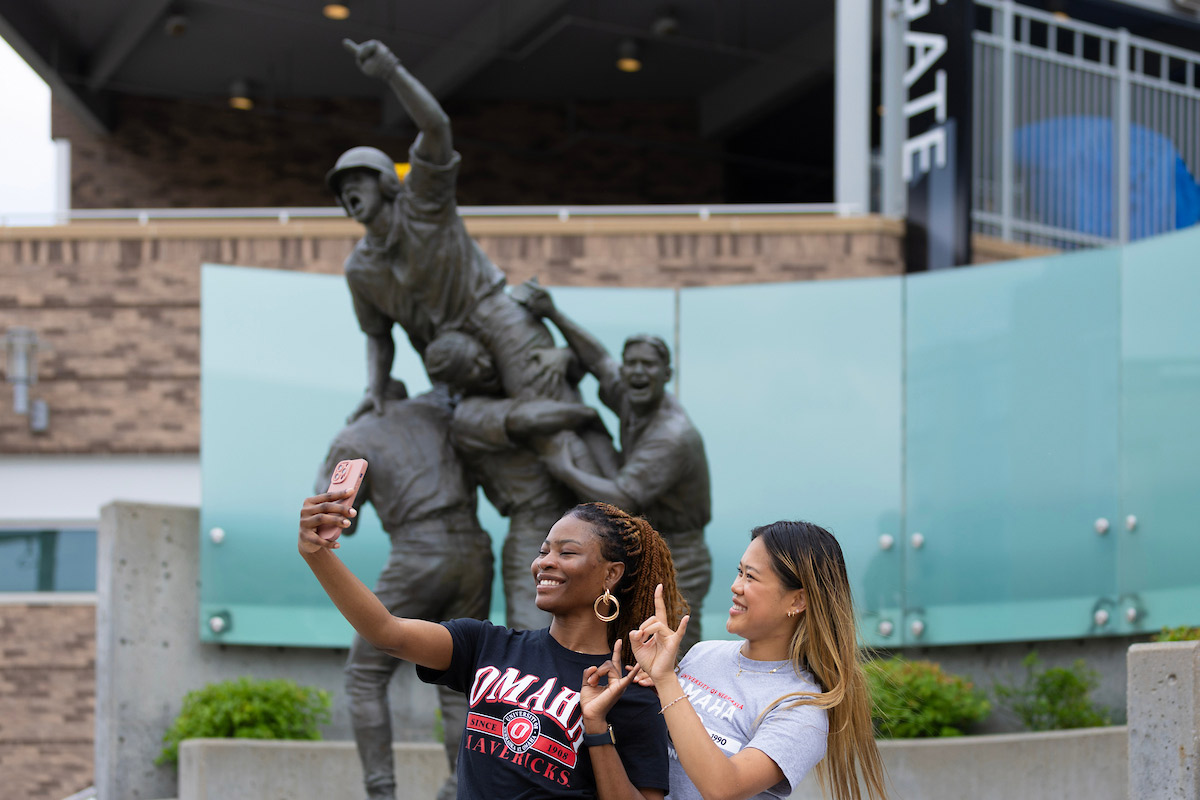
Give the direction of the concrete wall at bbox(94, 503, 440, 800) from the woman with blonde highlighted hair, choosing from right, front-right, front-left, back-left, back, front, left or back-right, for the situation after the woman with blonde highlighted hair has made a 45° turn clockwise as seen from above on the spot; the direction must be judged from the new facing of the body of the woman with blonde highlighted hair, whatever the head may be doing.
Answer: front-right

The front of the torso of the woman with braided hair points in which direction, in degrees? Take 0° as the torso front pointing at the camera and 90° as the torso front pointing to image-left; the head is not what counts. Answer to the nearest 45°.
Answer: approximately 45°

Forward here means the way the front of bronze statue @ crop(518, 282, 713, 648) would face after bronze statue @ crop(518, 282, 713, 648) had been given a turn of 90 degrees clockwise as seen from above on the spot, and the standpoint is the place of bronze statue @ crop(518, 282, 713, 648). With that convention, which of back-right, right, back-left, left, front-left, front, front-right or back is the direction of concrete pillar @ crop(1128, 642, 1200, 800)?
back

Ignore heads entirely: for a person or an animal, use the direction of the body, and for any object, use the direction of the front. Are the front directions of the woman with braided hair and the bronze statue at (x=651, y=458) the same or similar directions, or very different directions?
same or similar directions

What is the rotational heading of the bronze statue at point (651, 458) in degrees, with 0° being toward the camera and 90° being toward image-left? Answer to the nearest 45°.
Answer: approximately 45°

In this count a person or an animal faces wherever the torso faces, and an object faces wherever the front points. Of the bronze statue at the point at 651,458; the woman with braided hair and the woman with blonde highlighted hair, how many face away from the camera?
0

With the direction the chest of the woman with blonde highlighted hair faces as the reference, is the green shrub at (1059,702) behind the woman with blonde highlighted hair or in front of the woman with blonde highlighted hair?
behind

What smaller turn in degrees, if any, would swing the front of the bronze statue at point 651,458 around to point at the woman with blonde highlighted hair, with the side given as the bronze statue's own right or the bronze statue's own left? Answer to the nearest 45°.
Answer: approximately 45° to the bronze statue's own left

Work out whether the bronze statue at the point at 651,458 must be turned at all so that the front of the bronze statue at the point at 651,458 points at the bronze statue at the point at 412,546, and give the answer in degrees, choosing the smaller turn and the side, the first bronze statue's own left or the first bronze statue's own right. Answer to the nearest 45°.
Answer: approximately 45° to the first bronze statue's own right

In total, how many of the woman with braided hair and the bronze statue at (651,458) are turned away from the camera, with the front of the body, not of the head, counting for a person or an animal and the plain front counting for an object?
0

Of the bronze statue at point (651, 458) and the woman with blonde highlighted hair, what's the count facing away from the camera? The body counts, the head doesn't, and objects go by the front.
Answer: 0

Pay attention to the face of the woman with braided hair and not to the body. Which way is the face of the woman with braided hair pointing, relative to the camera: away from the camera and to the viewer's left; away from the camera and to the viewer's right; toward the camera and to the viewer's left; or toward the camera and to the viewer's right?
toward the camera and to the viewer's left

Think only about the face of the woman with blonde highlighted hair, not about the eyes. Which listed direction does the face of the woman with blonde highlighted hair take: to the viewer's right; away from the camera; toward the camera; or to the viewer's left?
to the viewer's left

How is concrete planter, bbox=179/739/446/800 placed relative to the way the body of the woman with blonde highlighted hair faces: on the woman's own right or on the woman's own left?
on the woman's own right

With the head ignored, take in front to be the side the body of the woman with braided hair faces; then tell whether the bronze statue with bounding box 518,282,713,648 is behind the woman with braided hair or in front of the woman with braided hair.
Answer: behind

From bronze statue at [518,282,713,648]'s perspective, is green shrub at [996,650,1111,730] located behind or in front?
behind

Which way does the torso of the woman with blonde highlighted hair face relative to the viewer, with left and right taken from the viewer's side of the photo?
facing the viewer and to the left of the viewer
